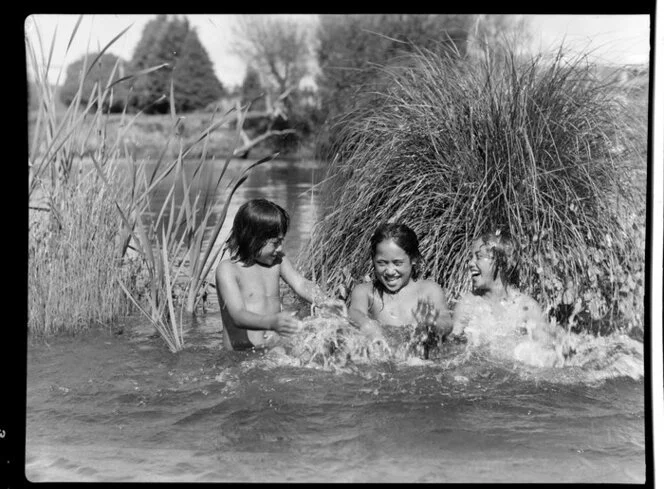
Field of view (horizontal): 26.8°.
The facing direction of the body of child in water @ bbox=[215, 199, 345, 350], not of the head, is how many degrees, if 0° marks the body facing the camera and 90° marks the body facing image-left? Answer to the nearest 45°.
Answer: approximately 315°

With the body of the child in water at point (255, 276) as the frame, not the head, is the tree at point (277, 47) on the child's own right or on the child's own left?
on the child's own left

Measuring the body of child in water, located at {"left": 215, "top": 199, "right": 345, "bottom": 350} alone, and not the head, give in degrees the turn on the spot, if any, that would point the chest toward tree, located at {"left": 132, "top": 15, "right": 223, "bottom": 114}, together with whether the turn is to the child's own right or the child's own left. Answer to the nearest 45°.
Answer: approximately 135° to the child's own left

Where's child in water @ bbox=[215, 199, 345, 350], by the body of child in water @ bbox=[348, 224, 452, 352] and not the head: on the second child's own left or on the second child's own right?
on the second child's own right

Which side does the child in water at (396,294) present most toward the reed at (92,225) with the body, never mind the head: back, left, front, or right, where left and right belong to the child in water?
right

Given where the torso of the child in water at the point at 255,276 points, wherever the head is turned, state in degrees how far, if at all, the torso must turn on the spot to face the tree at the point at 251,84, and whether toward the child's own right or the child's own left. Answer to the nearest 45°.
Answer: approximately 135° to the child's own left

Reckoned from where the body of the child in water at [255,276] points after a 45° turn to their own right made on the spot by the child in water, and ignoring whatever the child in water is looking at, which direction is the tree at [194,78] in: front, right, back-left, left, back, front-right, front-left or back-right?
back

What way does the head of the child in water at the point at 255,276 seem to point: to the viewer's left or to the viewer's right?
to the viewer's right
